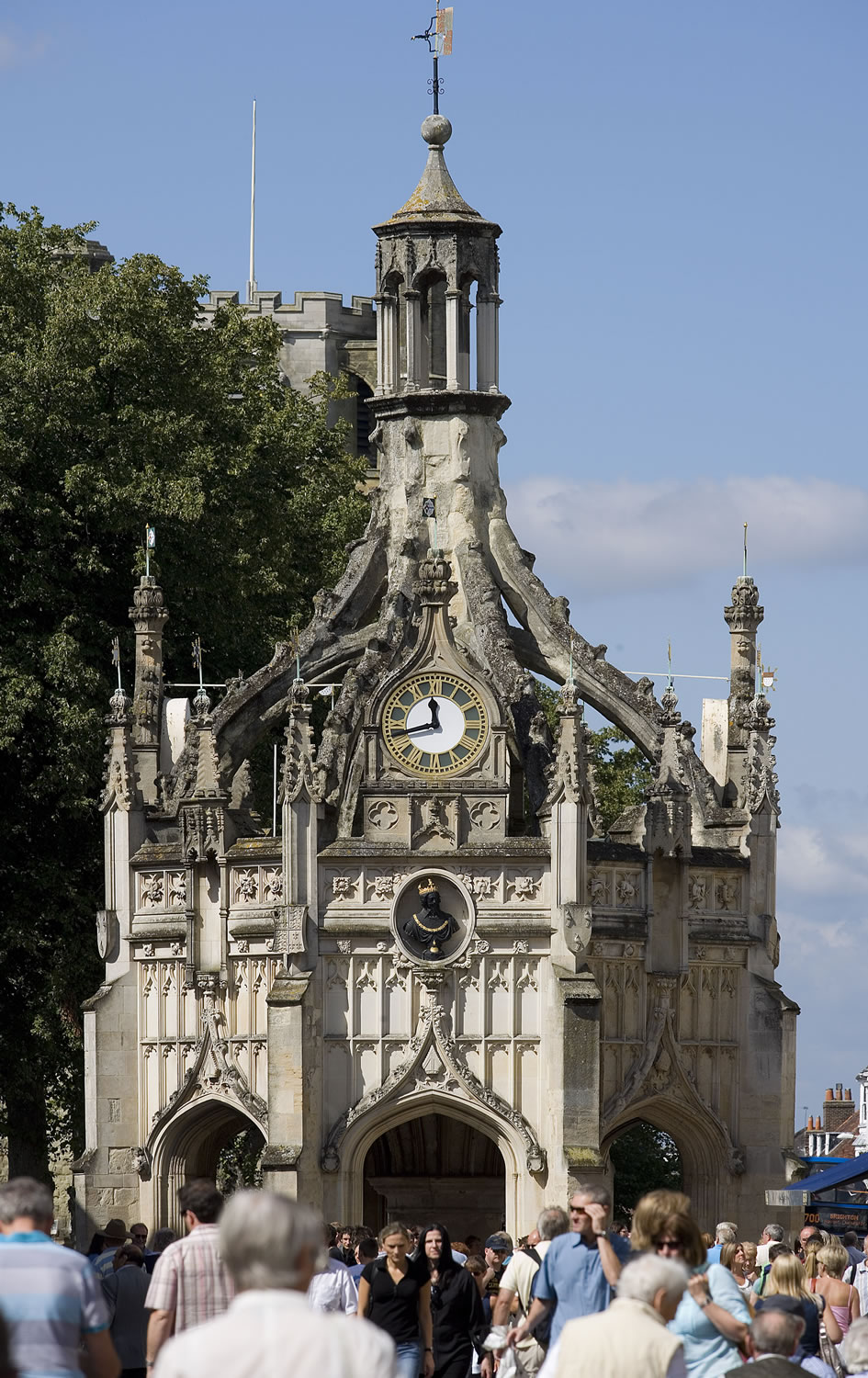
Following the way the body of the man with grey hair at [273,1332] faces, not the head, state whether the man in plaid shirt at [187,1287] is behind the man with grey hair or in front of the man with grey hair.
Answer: in front

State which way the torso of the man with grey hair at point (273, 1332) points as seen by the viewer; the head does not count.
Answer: away from the camera

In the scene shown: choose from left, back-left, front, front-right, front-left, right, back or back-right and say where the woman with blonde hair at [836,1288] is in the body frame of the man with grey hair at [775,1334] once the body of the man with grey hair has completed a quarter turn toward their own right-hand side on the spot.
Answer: left

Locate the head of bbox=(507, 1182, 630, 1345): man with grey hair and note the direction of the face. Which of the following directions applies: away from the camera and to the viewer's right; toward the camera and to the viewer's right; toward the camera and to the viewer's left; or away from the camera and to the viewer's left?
toward the camera and to the viewer's left

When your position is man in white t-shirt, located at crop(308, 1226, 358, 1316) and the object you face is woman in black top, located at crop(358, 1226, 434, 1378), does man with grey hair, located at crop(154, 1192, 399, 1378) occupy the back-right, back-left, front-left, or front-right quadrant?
front-right

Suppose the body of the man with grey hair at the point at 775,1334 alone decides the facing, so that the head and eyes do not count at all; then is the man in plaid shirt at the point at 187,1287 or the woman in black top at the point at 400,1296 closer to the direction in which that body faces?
the woman in black top

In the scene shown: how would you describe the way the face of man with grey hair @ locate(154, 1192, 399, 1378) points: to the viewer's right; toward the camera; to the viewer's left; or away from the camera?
away from the camera

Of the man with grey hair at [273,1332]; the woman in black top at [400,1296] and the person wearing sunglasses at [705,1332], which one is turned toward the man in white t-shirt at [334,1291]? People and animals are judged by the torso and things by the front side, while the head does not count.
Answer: the man with grey hair

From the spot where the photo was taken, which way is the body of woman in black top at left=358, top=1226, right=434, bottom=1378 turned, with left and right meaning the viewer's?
facing the viewer

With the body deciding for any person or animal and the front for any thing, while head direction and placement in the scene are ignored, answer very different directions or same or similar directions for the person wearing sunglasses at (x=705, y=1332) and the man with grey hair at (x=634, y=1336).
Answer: very different directions

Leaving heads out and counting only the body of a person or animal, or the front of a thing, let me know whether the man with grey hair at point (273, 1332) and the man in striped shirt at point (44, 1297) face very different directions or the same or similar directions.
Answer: same or similar directions

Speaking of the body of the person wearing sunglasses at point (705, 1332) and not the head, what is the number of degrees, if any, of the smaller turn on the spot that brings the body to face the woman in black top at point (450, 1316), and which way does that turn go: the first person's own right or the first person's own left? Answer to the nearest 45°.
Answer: approximately 135° to the first person's own right

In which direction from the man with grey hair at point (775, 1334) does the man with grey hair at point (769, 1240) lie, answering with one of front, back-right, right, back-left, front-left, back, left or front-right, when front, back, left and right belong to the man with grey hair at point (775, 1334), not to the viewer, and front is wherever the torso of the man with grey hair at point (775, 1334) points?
front
